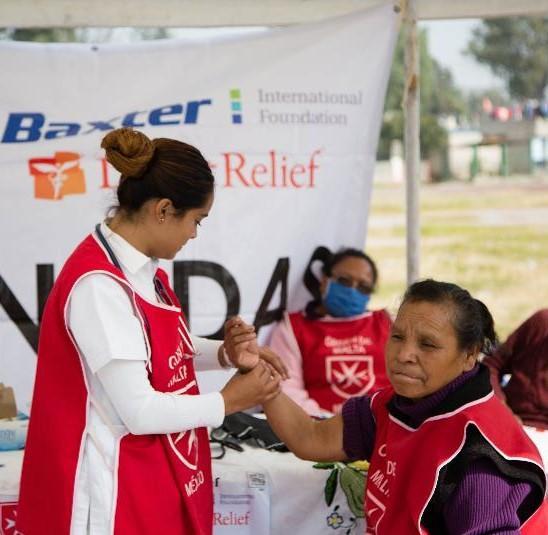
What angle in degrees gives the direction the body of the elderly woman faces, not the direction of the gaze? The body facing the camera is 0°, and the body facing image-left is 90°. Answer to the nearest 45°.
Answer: approximately 45°

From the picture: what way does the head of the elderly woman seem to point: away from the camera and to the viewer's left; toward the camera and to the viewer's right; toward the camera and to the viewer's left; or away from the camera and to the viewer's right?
toward the camera and to the viewer's left

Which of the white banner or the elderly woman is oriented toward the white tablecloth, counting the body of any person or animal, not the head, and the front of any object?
the white banner

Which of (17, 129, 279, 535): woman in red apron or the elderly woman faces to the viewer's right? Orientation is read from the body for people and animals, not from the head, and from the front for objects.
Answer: the woman in red apron

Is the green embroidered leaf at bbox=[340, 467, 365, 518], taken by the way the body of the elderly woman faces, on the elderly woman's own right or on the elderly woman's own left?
on the elderly woman's own right

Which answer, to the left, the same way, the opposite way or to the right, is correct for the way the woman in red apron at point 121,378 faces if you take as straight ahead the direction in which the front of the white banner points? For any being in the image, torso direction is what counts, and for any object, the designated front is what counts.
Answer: to the left

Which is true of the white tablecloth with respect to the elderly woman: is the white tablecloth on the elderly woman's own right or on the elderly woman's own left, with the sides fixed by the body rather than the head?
on the elderly woman's own right

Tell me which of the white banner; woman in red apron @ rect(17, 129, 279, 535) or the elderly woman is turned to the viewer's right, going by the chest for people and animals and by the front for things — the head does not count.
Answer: the woman in red apron

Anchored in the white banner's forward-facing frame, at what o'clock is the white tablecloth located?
The white tablecloth is roughly at 12 o'clock from the white banner.

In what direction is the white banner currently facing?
toward the camera

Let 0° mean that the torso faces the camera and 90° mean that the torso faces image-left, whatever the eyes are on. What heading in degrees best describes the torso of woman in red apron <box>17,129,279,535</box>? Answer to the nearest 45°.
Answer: approximately 270°

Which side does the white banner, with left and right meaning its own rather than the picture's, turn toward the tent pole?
left

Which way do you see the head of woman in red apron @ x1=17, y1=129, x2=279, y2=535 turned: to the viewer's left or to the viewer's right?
to the viewer's right

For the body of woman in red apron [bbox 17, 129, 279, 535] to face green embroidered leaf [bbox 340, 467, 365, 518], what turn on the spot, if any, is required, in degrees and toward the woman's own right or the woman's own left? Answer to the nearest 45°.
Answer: approximately 45° to the woman's own left
